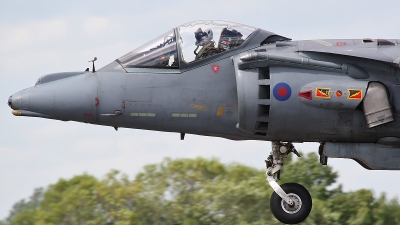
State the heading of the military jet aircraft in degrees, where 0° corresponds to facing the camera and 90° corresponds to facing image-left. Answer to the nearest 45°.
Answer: approximately 90°

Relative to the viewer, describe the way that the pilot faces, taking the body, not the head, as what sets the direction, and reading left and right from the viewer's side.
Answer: facing to the left of the viewer

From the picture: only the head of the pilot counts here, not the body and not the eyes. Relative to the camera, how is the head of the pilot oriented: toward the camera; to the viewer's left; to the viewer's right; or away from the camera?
to the viewer's left
